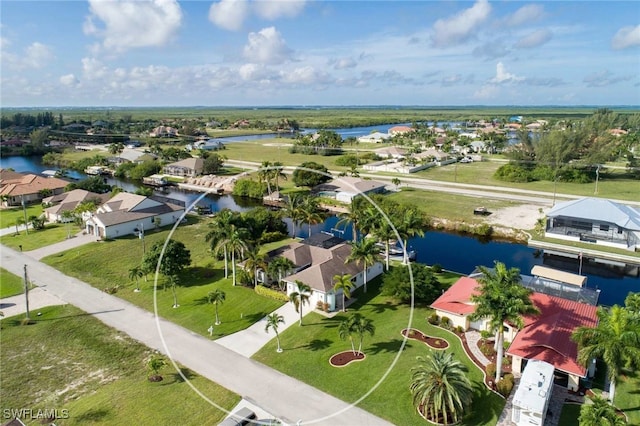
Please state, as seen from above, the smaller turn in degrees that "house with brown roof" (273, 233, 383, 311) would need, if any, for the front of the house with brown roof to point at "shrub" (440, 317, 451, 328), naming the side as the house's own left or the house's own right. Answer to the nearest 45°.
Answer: approximately 90° to the house's own left

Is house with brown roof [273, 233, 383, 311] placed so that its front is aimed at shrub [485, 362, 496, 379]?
no

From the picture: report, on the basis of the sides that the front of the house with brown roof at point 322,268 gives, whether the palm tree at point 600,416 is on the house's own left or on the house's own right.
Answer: on the house's own left

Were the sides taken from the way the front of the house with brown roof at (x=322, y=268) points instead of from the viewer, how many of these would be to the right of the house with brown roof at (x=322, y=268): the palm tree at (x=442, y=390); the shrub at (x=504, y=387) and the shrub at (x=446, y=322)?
0

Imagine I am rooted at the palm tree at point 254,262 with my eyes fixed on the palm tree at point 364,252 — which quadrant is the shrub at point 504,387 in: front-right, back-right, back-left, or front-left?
front-right

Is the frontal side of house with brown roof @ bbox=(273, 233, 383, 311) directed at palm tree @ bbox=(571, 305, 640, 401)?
no

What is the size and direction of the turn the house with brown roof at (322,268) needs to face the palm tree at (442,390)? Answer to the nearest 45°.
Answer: approximately 45° to its left

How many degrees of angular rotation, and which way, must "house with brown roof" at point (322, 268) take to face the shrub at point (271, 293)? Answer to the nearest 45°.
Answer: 0° — it already faces it

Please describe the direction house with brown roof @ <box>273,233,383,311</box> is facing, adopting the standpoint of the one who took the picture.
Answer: facing the viewer and to the left of the viewer

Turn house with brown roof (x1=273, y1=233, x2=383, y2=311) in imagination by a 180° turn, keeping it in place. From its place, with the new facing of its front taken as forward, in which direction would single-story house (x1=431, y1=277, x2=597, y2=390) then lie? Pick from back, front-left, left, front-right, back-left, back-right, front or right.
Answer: right

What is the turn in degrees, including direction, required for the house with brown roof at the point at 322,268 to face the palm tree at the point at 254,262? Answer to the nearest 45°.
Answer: approximately 45° to its right

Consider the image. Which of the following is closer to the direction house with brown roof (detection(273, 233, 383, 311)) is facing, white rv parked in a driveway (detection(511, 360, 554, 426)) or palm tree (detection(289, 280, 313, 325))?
the palm tree

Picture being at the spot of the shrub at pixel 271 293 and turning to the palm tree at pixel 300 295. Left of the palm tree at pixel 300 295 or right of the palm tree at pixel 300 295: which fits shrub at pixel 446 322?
left

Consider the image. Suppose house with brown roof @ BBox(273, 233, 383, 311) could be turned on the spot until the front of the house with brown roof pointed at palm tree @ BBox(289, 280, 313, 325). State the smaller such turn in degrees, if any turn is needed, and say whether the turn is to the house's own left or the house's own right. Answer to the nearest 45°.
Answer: approximately 45° to the house's own left
